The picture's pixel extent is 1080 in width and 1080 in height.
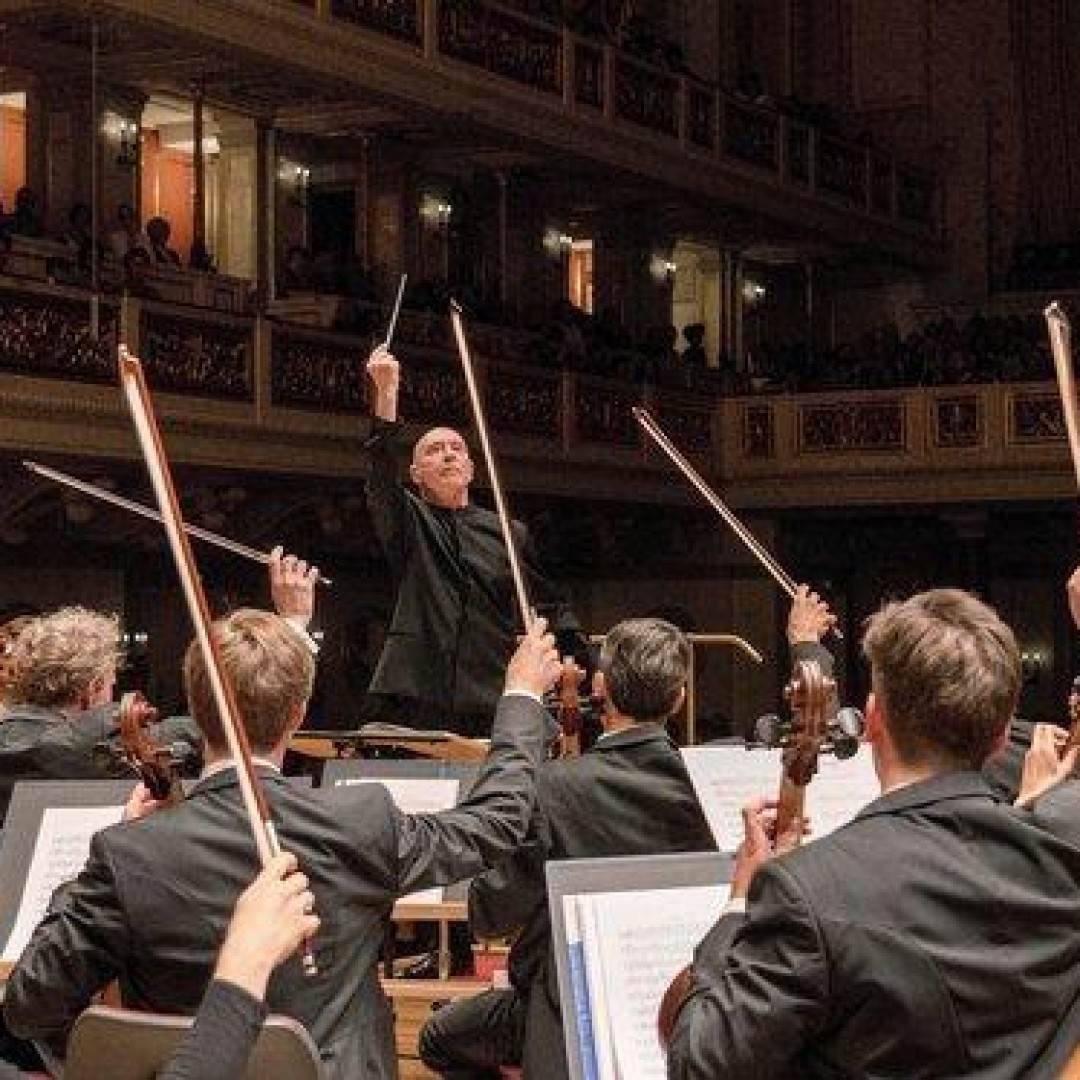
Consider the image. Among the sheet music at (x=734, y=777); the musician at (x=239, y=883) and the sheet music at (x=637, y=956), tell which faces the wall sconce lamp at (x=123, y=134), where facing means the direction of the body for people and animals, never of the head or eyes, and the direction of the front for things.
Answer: the musician

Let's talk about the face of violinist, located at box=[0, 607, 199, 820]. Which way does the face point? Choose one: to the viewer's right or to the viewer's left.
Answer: to the viewer's right

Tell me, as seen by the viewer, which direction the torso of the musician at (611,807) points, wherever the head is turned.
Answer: away from the camera

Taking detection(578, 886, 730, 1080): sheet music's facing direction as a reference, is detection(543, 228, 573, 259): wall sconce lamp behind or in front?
behind

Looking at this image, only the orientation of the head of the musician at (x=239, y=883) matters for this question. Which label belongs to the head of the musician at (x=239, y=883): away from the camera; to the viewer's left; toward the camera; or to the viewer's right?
away from the camera

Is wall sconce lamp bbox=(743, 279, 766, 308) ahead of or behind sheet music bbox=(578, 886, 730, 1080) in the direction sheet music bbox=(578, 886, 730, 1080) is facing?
behind

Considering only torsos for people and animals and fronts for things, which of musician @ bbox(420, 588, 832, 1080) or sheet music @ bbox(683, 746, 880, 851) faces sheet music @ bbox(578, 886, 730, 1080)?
sheet music @ bbox(683, 746, 880, 851)

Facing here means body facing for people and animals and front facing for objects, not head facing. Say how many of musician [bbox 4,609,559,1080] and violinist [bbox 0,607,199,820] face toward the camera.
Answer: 0

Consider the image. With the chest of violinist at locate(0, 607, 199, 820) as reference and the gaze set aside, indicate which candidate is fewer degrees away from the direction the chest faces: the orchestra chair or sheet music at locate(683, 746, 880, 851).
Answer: the sheet music

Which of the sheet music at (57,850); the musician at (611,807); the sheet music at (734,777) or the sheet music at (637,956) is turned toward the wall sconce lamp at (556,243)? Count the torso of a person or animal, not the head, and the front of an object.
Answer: the musician

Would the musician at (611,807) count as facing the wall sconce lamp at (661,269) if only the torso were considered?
yes

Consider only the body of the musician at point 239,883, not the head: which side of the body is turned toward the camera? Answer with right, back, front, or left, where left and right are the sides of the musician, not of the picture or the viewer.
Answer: back

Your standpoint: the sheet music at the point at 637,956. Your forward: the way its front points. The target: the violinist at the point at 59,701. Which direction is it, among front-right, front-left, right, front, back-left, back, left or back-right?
back-right

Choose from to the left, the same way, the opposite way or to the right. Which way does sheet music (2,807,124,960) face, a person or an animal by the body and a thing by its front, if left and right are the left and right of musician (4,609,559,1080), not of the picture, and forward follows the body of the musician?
the opposite way

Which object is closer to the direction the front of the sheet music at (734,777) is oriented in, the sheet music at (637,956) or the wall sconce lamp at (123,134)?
the sheet music

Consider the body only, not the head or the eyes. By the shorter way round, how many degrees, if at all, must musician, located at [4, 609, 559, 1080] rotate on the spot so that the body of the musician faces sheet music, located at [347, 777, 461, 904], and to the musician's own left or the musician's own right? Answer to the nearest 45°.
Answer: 0° — they already face it

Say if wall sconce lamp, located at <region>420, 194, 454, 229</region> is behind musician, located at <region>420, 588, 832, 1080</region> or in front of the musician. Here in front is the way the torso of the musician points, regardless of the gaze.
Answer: in front

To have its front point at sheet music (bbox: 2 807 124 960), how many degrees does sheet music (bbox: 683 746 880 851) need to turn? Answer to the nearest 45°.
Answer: approximately 90° to its right

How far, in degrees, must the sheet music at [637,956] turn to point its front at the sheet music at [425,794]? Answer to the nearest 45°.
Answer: approximately 180°
